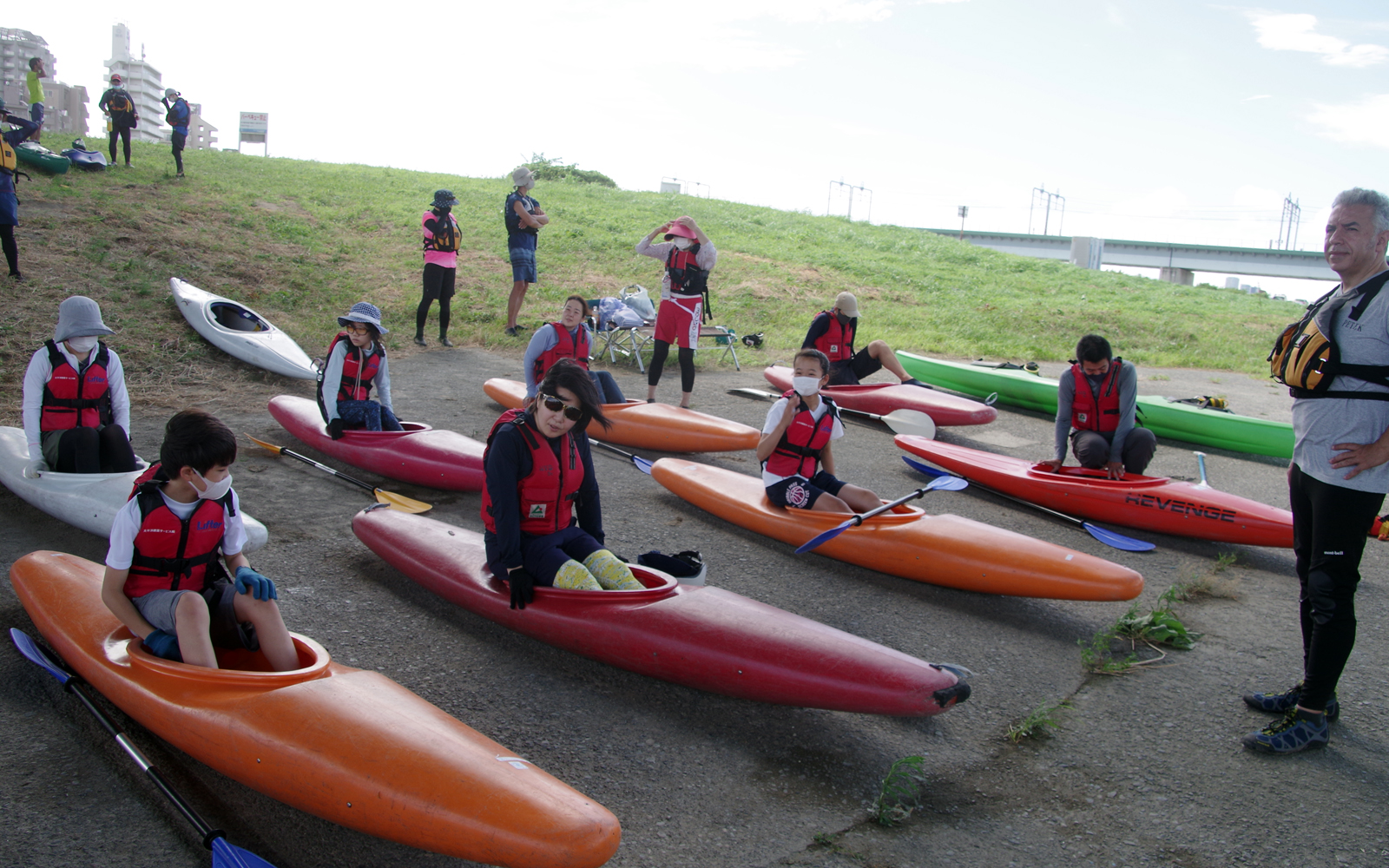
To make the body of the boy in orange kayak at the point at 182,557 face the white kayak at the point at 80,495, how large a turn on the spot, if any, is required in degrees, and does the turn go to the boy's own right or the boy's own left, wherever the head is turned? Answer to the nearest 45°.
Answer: approximately 135° to the boy's own left

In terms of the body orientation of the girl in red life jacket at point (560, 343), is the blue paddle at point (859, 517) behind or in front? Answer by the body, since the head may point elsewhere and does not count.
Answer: in front

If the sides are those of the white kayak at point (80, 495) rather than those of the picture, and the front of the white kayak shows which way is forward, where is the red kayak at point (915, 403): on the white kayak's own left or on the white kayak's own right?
on the white kayak's own left

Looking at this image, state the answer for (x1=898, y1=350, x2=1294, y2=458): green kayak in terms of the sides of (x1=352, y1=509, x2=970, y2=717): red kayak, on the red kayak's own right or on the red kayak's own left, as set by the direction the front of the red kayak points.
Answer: on the red kayak's own left

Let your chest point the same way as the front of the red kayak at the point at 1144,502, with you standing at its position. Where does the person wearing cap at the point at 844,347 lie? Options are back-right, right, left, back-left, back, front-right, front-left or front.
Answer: back

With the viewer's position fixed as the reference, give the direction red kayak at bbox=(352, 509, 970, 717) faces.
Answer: facing the viewer and to the right of the viewer
